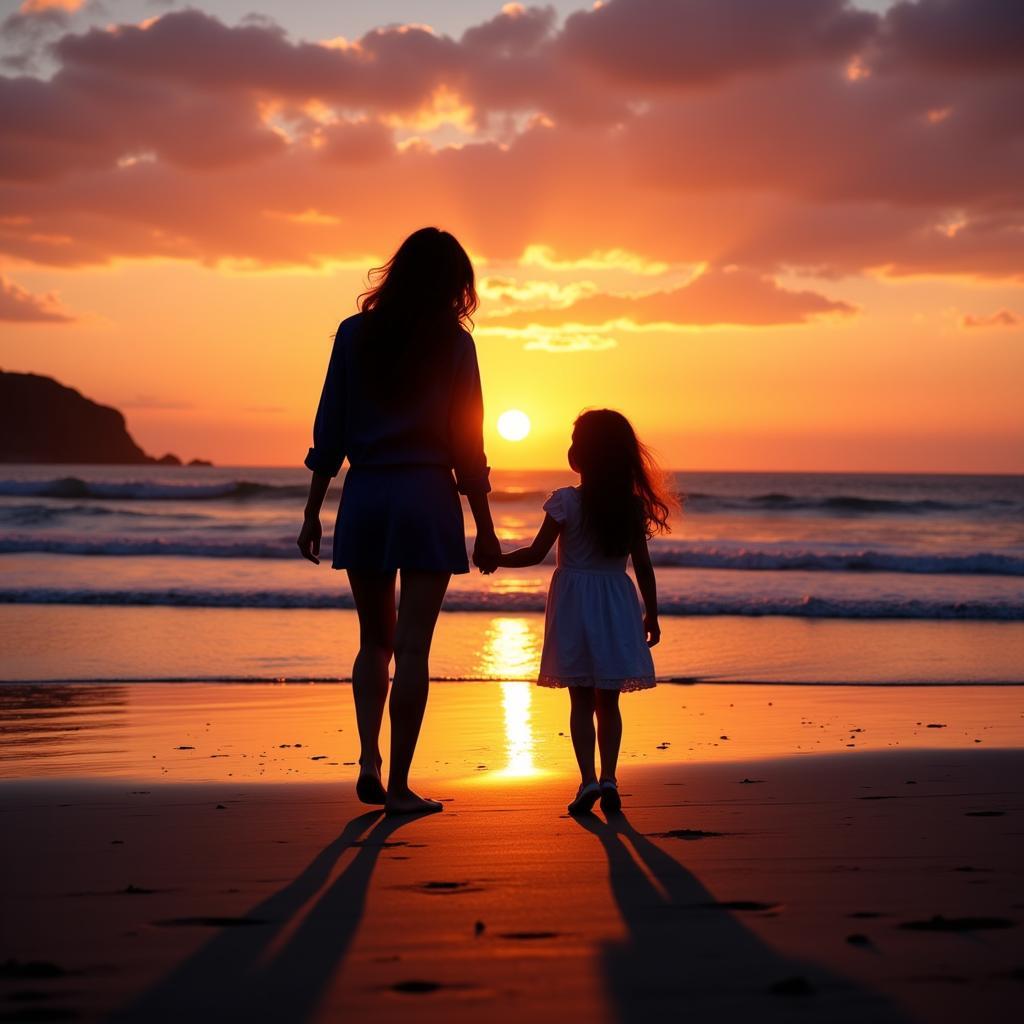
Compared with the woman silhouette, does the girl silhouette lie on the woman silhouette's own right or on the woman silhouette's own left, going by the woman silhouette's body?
on the woman silhouette's own right

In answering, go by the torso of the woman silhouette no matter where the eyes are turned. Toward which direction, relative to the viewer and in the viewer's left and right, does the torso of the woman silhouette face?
facing away from the viewer
